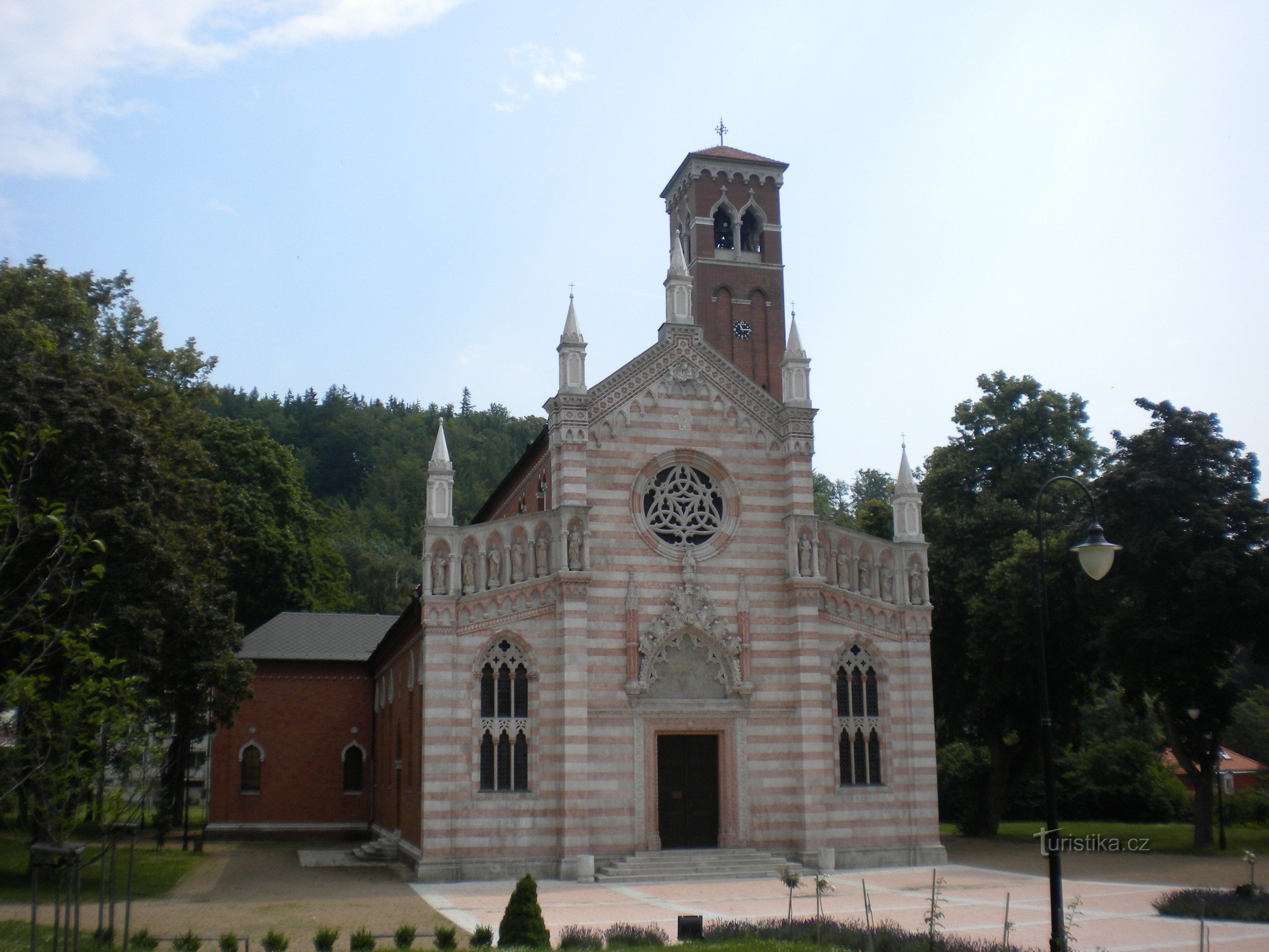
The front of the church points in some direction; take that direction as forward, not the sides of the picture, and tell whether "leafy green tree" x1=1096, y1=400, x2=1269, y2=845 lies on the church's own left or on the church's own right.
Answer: on the church's own left

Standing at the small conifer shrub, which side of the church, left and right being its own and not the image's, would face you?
front

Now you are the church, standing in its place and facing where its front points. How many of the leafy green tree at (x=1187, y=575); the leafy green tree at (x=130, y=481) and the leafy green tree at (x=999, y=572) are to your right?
1

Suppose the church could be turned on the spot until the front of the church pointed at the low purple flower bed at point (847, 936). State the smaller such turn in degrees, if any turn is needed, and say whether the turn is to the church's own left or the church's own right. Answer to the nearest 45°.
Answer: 0° — it already faces it

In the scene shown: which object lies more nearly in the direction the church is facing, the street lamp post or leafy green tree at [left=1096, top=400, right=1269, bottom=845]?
the street lamp post

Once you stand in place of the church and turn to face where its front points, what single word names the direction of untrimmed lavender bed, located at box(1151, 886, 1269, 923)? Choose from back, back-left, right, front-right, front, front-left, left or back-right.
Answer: front-left

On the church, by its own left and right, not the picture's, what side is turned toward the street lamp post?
front

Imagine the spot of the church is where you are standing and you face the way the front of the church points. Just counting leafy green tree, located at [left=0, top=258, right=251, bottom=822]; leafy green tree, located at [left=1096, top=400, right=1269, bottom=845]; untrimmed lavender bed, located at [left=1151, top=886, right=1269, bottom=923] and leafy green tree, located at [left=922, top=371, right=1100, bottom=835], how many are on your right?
1

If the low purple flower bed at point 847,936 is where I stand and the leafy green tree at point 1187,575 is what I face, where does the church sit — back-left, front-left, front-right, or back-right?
front-left

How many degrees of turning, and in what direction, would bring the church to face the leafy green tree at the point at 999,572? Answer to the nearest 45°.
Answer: approximately 135° to its left

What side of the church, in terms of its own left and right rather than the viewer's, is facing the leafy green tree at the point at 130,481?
right

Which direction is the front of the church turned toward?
toward the camera
